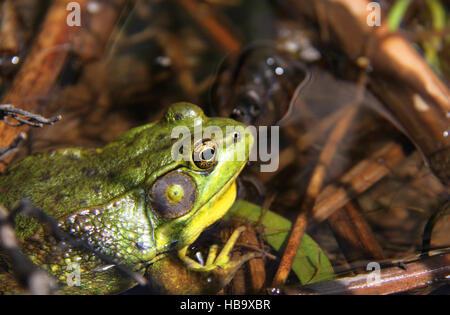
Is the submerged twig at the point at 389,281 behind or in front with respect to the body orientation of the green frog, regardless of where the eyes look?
in front

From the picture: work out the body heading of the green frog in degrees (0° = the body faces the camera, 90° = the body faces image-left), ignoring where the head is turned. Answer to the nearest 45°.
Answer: approximately 270°

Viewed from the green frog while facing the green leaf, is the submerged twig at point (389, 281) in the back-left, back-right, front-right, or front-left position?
front-right

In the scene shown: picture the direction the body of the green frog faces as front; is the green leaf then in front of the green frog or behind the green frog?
in front
